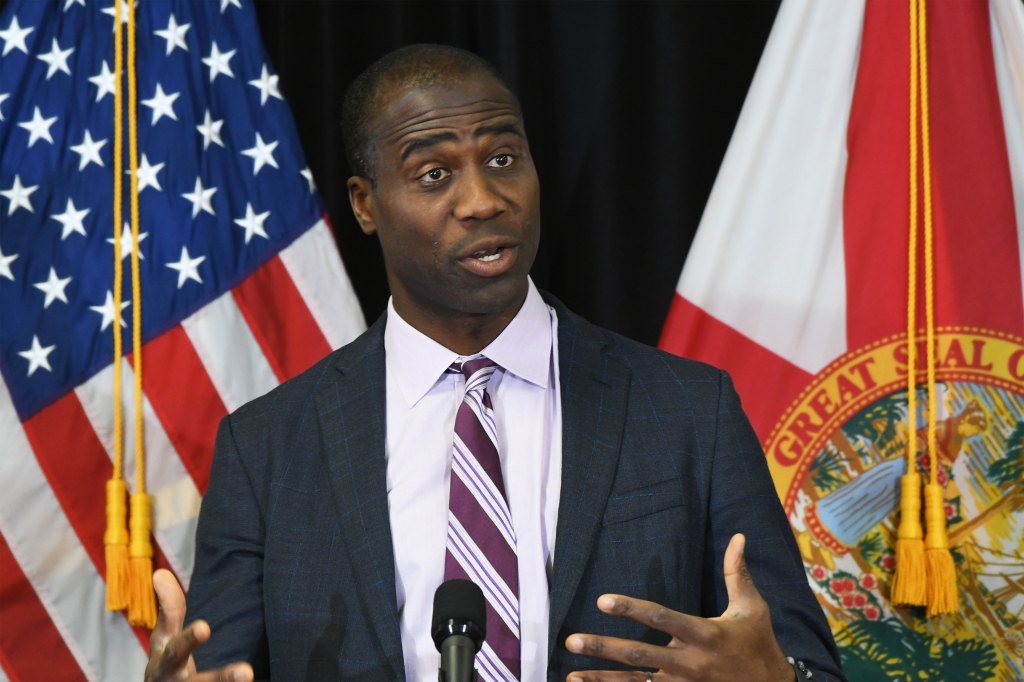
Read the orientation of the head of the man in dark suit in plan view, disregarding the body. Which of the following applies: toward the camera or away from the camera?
toward the camera

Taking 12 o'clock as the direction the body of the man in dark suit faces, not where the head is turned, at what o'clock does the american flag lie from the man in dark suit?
The american flag is roughly at 4 o'clock from the man in dark suit.

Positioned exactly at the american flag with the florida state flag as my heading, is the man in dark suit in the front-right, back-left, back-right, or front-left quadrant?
front-right

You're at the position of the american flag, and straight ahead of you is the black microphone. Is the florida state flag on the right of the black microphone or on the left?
left

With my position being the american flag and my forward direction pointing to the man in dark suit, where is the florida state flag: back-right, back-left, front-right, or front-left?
front-left

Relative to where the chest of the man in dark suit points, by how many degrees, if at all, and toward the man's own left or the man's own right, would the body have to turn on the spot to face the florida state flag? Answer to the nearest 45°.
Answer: approximately 135° to the man's own left

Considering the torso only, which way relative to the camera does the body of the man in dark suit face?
toward the camera
